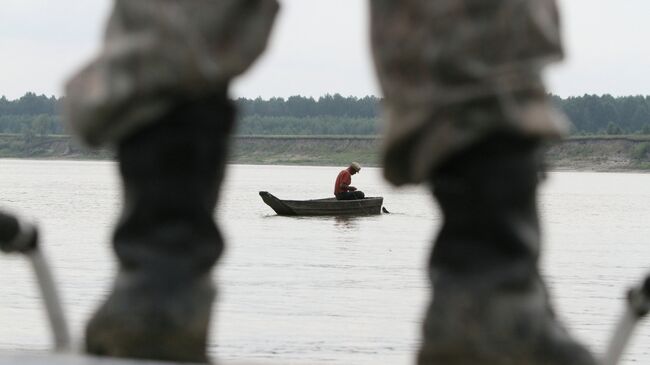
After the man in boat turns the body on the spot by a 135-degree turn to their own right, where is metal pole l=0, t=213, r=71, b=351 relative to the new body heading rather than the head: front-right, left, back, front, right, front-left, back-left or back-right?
front-left

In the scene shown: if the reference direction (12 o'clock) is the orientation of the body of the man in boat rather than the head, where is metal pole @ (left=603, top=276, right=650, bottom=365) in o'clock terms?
The metal pole is roughly at 3 o'clock from the man in boat.

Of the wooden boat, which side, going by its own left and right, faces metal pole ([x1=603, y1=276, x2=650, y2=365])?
left

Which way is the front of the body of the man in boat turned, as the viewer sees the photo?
to the viewer's right

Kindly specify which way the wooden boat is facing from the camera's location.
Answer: facing to the left of the viewer

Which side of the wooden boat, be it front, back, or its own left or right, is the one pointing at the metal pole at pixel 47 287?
left
